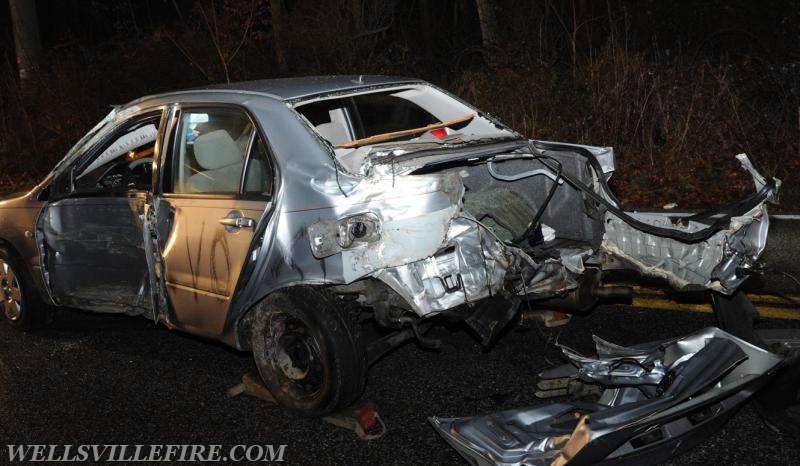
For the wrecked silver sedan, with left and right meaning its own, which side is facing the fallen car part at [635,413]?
back

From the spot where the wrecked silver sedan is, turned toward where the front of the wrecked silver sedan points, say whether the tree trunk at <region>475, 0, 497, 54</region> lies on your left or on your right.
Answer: on your right

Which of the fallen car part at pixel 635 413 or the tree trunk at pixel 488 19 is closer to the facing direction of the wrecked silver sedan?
the tree trunk

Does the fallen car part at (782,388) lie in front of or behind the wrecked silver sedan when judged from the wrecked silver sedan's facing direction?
behind

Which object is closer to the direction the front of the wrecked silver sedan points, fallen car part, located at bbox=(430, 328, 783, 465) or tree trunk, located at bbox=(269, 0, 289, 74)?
the tree trunk

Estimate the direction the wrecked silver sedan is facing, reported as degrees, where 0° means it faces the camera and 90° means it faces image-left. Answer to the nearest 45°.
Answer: approximately 135°

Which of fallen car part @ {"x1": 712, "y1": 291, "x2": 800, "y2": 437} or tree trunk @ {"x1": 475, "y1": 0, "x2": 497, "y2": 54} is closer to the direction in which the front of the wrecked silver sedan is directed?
the tree trunk

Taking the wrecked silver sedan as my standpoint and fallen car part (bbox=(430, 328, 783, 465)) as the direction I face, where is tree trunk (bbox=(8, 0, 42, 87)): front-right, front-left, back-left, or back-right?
back-left

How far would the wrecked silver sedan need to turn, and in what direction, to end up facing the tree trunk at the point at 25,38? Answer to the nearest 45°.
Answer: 0° — it already faces it

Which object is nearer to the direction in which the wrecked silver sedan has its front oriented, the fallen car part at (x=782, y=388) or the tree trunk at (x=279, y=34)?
the tree trunk
